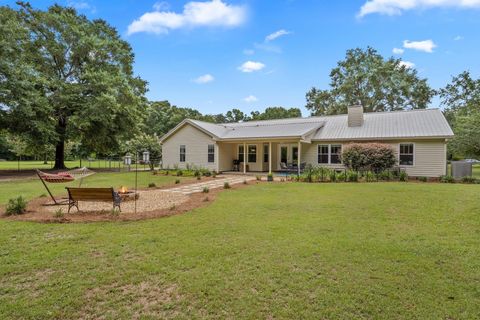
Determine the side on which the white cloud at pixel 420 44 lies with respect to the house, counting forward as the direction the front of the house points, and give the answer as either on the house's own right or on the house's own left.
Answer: on the house's own left

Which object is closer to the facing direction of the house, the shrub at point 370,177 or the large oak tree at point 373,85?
the shrub

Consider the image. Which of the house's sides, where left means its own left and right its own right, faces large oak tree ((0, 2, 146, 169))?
right

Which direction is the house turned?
toward the camera

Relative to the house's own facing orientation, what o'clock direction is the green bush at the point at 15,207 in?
The green bush is roughly at 1 o'clock from the house.

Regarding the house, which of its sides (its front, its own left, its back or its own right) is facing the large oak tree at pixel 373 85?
back

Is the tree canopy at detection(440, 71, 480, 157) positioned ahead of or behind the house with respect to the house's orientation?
behind

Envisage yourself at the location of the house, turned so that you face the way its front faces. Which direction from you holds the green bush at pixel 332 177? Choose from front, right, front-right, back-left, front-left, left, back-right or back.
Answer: front
